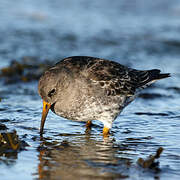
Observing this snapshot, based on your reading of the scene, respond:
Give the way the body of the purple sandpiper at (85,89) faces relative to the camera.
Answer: to the viewer's left

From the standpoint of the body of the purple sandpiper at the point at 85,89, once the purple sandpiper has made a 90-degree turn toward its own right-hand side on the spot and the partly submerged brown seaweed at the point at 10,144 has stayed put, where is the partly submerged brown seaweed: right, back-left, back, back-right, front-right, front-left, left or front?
back-left
